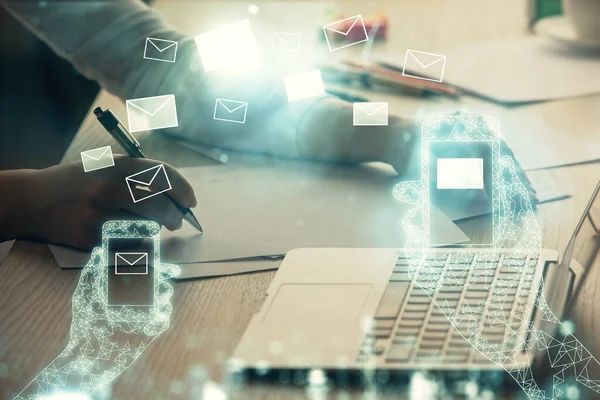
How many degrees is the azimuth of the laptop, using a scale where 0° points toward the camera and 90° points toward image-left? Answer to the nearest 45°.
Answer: approximately 90°
